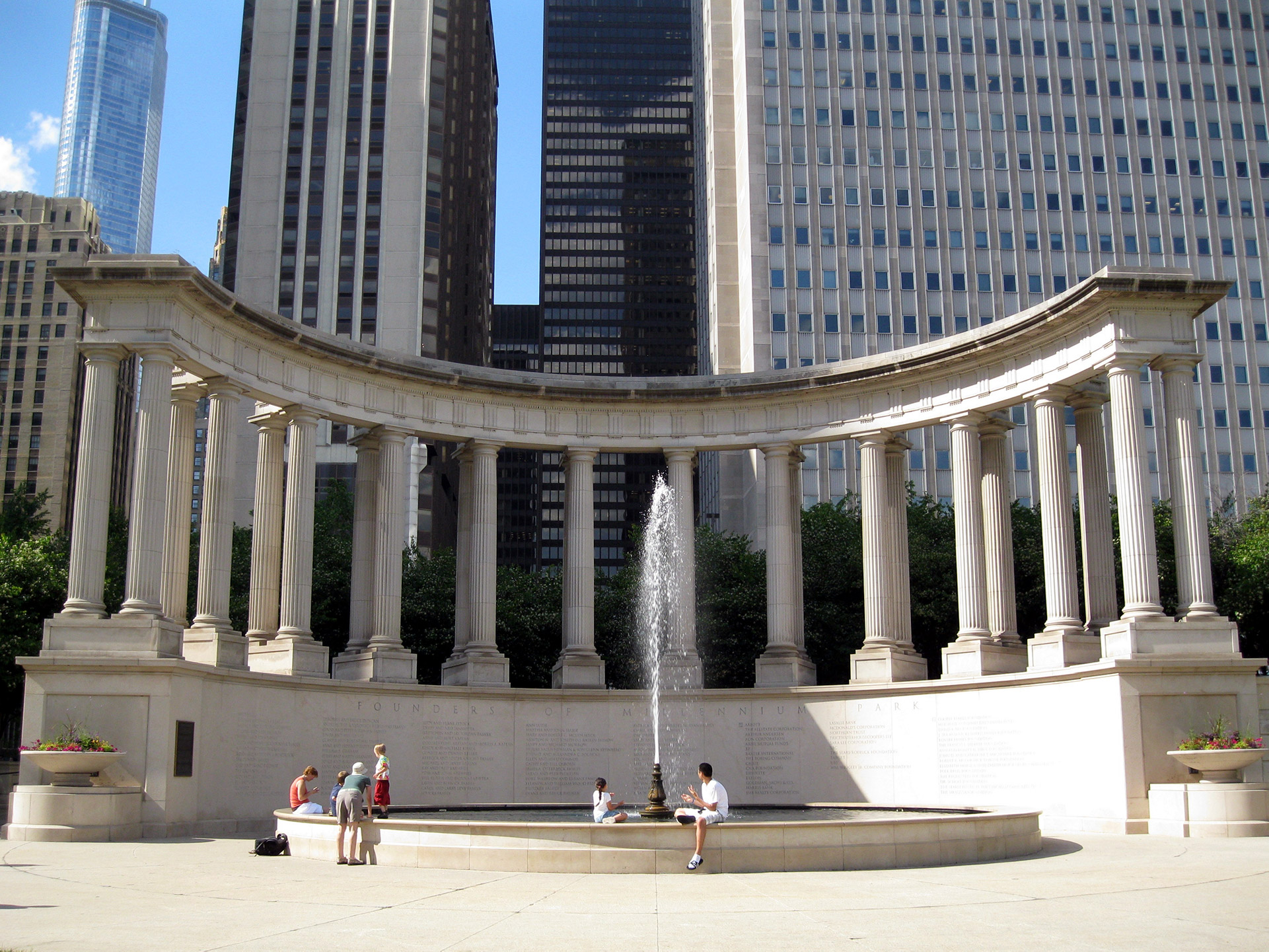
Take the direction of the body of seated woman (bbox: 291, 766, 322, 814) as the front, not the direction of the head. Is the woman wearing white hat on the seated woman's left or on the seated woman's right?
on the seated woman's right

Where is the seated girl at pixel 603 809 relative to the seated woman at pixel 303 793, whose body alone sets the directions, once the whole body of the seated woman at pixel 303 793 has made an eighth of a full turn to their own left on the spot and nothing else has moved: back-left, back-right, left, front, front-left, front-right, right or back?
right

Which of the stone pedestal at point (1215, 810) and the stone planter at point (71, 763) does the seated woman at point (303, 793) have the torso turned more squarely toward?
the stone pedestal

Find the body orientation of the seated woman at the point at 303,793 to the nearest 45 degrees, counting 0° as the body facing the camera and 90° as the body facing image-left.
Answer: approximately 270°

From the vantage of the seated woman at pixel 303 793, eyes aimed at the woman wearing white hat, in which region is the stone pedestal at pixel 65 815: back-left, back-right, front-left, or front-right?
back-right

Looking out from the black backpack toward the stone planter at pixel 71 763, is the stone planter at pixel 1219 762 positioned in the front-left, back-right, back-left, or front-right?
back-right
